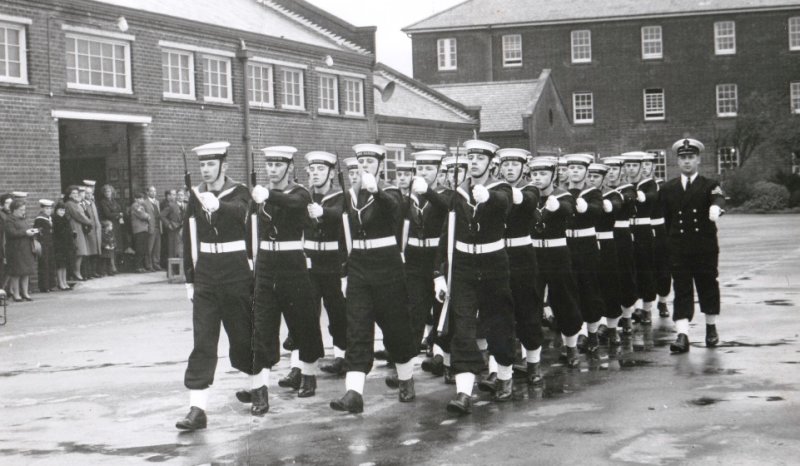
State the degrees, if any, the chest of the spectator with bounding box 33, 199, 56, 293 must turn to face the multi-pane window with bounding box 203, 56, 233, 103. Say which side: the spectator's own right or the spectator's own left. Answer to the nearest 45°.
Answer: approximately 90° to the spectator's own left

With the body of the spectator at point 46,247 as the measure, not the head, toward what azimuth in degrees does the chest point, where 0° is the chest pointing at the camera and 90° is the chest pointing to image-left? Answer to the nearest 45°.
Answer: approximately 315°

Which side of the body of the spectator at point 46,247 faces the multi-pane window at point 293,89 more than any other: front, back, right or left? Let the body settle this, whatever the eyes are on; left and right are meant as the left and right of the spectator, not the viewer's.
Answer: left

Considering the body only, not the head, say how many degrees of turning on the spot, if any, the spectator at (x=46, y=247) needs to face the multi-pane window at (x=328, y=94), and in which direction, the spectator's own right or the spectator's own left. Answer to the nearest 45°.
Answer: approximately 90° to the spectator's own left
